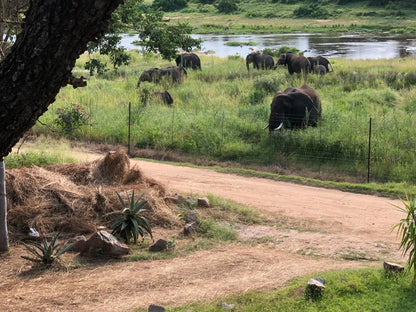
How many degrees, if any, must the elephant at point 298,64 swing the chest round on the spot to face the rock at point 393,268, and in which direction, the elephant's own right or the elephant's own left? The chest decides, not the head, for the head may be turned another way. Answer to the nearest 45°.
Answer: approximately 90° to the elephant's own left

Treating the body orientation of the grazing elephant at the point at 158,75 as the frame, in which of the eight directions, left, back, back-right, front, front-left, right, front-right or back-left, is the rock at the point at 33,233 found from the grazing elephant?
left

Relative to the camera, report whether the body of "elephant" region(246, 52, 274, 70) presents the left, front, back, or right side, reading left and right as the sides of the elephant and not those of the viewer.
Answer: left

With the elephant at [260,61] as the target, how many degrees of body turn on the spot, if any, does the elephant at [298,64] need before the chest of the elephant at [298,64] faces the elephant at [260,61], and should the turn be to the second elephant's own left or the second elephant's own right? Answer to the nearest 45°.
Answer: approximately 45° to the second elephant's own right

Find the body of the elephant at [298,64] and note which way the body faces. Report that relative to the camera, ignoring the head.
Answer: to the viewer's left

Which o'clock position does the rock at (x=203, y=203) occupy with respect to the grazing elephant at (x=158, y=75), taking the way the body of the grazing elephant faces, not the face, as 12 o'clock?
The rock is roughly at 9 o'clock from the grazing elephant.

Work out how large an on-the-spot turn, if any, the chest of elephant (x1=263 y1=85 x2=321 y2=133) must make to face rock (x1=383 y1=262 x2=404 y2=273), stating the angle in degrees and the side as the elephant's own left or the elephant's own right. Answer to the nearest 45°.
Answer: approximately 45° to the elephant's own left

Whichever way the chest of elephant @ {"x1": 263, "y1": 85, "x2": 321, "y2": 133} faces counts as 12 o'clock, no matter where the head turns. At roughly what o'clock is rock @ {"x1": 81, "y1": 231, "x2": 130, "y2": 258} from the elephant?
The rock is roughly at 11 o'clock from the elephant.

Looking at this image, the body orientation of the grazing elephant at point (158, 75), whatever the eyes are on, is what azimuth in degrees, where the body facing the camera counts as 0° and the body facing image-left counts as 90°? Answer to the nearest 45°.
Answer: approximately 90°

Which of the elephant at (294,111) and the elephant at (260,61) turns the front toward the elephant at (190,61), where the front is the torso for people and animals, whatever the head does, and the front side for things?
the elephant at (260,61)

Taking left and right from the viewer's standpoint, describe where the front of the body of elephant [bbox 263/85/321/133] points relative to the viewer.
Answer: facing the viewer and to the left of the viewer
